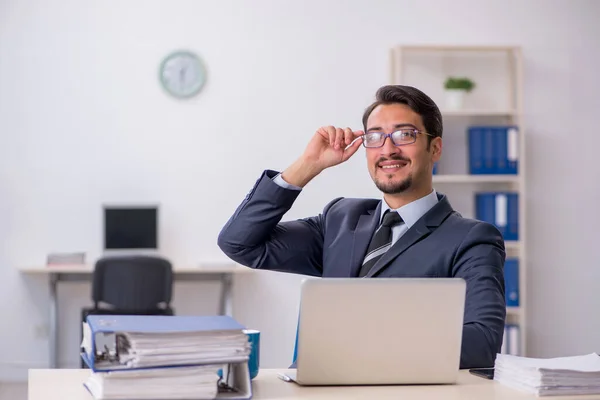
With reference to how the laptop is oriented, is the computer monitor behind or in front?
in front

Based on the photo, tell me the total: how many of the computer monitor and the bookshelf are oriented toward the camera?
2

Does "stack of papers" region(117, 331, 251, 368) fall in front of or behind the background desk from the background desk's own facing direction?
in front

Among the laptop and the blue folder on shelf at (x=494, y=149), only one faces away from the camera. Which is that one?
the laptop

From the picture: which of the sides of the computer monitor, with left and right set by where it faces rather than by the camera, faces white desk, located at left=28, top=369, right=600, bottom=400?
front

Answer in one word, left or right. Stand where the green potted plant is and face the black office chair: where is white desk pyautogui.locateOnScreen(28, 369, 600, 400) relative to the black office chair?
left

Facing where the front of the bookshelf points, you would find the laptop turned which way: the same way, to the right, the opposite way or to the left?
the opposite way

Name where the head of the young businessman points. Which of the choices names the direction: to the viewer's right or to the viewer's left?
to the viewer's left

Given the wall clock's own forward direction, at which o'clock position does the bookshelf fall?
The bookshelf is roughly at 9 o'clock from the wall clock.

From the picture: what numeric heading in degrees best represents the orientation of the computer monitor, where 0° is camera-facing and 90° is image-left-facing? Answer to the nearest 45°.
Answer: approximately 0°

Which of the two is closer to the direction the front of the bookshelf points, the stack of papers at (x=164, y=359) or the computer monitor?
the stack of papers
